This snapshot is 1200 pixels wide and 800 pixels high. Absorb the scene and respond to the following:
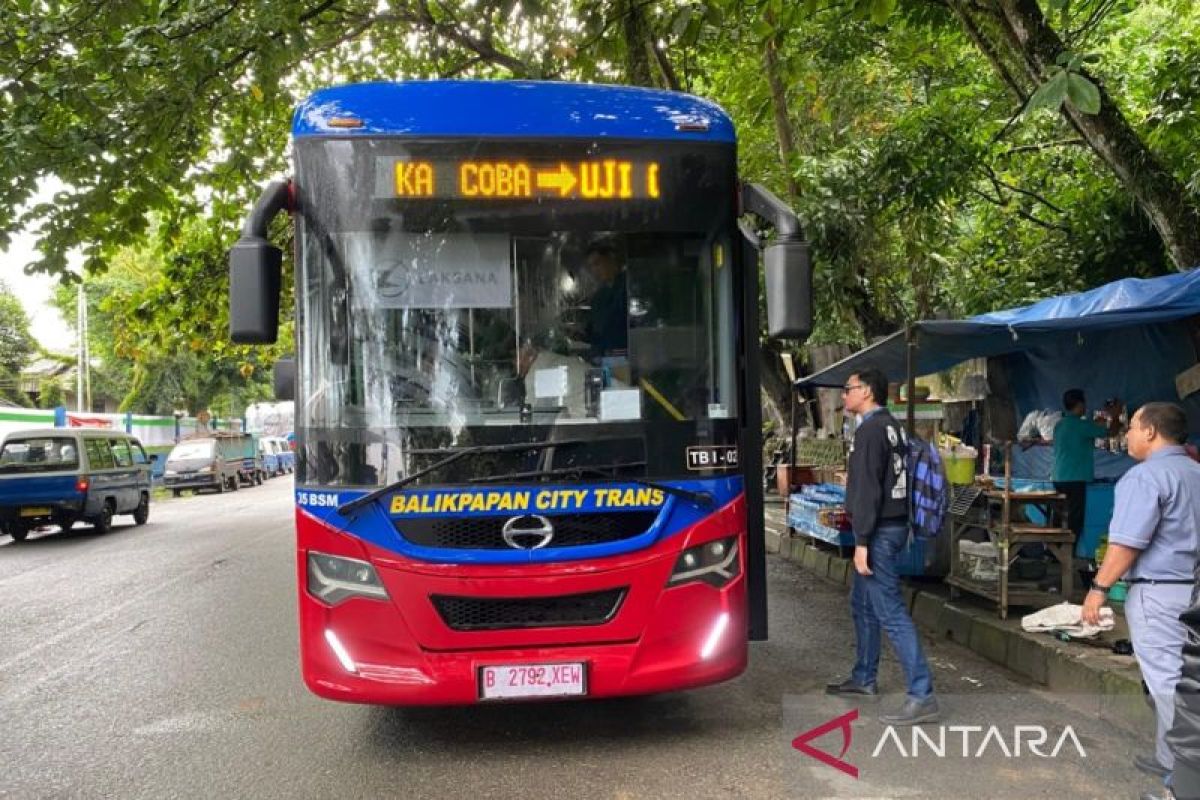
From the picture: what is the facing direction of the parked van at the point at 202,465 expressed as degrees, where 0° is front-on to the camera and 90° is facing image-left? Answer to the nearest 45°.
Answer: approximately 45°

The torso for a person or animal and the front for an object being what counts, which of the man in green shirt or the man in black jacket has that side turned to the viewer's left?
the man in black jacket

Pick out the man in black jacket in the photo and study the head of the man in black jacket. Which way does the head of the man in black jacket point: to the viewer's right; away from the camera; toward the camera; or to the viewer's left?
to the viewer's left

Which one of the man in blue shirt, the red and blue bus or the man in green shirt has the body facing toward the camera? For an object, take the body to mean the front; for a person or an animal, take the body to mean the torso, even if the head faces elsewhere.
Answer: the red and blue bus

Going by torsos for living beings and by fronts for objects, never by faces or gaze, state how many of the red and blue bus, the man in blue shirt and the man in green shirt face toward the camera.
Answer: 1

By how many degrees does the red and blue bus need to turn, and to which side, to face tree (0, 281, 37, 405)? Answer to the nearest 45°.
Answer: approximately 135° to its right

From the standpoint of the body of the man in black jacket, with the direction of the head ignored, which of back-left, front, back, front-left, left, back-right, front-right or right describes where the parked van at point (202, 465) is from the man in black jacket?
front-right

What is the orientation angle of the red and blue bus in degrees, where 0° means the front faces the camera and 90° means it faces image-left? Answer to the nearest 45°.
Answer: approximately 0°

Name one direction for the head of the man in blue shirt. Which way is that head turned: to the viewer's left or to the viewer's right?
to the viewer's left

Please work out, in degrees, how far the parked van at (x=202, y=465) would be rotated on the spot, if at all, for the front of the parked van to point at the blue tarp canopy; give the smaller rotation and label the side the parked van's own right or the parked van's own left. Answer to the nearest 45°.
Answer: approximately 45° to the parked van's own left

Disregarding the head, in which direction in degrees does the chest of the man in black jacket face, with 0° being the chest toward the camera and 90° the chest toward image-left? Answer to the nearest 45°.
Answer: approximately 90°

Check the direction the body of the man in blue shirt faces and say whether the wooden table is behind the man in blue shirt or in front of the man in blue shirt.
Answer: in front
